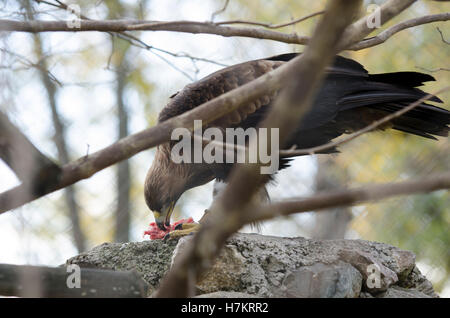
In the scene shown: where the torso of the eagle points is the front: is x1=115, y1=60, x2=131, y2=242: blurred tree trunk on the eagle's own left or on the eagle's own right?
on the eagle's own right

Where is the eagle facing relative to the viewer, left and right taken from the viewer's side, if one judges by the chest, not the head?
facing to the left of the viewer

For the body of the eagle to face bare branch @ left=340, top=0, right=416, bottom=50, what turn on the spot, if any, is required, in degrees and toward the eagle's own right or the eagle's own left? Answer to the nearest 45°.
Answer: approximately 90° to the eagle's own left

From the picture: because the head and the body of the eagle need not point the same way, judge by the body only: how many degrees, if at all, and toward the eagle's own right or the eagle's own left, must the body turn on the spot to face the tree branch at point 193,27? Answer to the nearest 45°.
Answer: approximately 45° to the eagle's own left

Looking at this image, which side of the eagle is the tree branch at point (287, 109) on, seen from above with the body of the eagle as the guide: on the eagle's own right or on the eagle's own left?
on the eagle's own left
